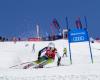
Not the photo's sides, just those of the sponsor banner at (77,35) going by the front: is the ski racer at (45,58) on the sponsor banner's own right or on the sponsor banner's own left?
on the sponsor banner's own right

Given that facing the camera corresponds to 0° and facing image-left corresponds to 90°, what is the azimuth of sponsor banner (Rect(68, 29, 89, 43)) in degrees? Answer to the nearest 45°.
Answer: approximately 0°
